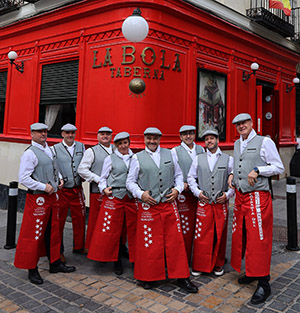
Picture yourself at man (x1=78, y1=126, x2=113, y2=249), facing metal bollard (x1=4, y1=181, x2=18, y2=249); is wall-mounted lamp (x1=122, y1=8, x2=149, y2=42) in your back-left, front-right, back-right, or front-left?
back-right

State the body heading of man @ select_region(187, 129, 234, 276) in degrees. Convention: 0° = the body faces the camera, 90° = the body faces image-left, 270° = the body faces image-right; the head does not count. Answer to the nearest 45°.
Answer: approximately 0°

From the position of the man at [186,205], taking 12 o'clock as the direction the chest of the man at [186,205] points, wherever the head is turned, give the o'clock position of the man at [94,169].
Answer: the man at [94,169] is roughly at 3 o'clock from the man at [186,205].

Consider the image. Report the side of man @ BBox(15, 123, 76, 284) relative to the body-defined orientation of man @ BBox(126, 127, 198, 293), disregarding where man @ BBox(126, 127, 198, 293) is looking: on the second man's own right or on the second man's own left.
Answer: on the second man's own right

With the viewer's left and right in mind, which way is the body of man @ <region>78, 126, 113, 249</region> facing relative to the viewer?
facing the viewer and to the right of the viewer

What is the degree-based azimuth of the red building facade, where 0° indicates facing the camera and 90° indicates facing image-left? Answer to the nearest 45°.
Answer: approximately 0°

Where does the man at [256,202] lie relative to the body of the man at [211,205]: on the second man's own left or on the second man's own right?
on the second man's own left

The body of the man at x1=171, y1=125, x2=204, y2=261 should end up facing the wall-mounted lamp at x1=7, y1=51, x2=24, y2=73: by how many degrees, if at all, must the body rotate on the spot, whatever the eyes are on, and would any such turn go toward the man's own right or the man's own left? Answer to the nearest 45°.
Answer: approximately 135° to the man's own right
